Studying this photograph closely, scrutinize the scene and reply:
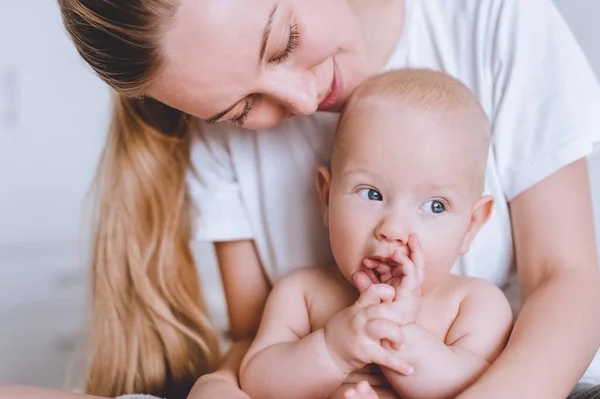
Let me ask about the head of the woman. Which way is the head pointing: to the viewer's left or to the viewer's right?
to the viewer's right

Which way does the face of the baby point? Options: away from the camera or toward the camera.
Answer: toward the camera

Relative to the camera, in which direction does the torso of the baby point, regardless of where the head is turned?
toward the camera

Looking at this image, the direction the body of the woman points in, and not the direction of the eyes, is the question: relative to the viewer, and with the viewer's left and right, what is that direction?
facing the viewer
